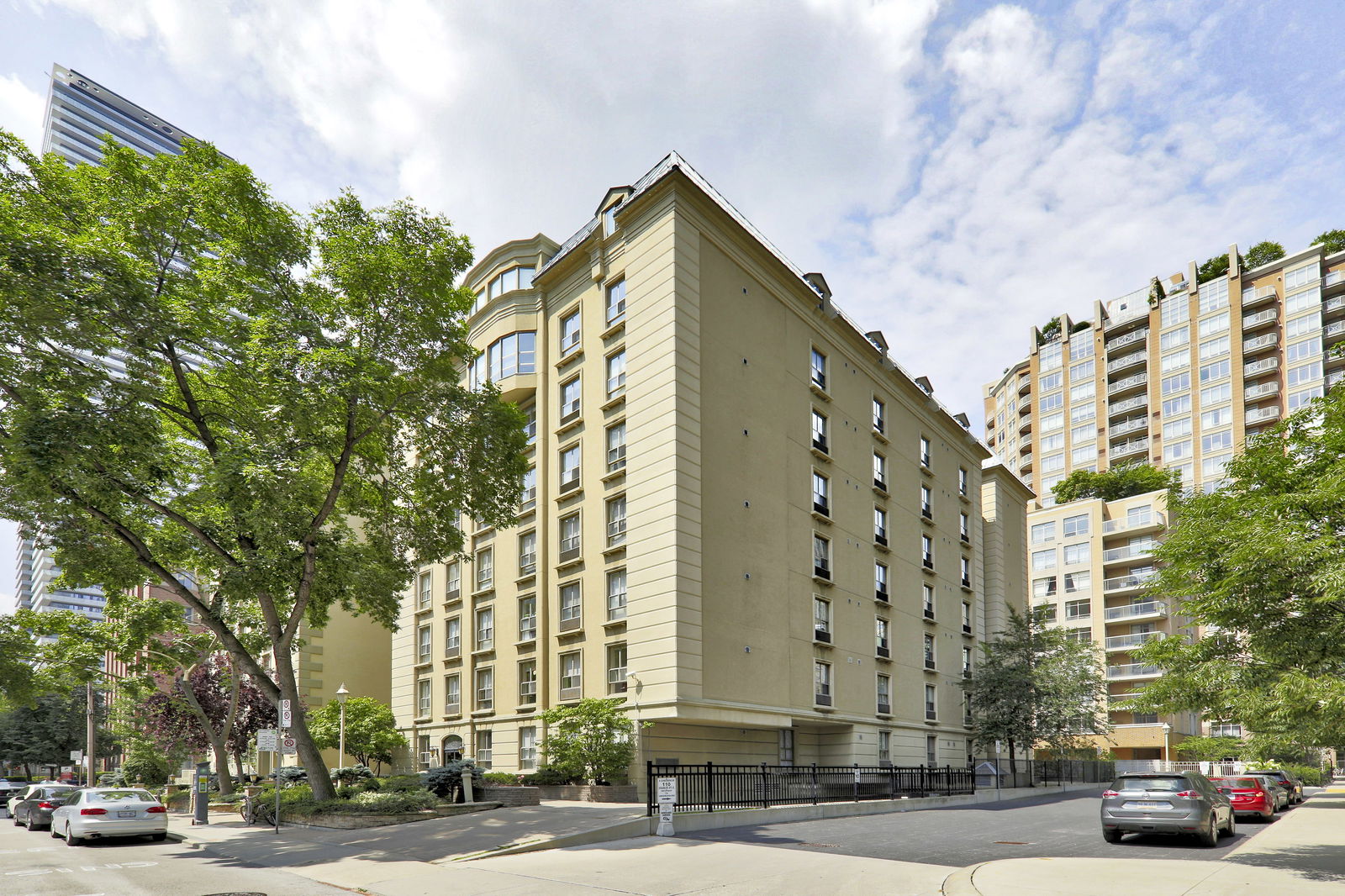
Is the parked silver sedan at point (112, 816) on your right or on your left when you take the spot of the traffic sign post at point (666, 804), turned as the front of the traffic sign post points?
on your right

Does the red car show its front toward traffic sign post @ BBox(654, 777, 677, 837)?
no

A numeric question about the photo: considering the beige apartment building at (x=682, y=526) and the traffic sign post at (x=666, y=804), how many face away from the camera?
0

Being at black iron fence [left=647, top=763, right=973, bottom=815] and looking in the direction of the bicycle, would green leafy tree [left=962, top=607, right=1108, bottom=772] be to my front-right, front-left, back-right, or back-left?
back-right

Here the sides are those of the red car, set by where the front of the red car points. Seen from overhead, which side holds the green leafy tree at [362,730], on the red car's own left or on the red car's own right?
on the red car's own left

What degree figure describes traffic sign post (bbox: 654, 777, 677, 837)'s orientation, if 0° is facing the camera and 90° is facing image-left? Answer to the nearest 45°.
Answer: approximately 0°

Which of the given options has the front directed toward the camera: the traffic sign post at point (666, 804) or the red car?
the traffic sign post

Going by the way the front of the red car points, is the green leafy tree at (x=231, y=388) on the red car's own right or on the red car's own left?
on the red car's own left

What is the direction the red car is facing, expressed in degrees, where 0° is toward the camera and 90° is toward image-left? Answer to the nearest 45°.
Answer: approximately 180°

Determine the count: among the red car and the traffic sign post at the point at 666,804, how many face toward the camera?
1

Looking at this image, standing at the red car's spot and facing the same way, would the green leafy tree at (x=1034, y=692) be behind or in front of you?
in front

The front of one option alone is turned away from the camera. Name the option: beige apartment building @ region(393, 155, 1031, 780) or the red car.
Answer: the red car
